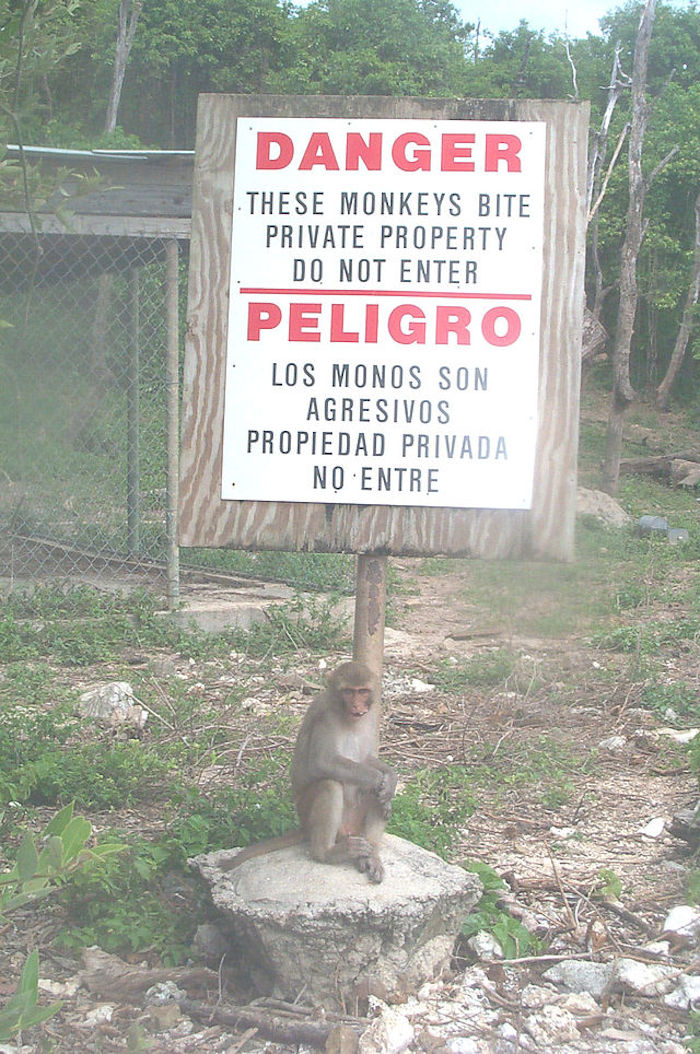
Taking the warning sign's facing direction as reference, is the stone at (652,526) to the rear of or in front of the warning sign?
to the rear

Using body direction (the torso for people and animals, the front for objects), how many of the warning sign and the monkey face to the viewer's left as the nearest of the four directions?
0

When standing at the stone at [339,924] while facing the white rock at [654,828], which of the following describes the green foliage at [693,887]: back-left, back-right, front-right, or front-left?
front-right

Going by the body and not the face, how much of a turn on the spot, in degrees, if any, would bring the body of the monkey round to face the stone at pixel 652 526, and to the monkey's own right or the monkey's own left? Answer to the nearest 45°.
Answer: approximately 135° to the monkey's own left

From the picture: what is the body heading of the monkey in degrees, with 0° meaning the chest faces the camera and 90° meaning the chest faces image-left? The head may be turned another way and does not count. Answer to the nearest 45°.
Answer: approximately 315°

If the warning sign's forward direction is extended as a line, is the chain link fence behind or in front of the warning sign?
behind

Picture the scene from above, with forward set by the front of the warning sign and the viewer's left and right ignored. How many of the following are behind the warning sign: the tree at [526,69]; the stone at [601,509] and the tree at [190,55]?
3

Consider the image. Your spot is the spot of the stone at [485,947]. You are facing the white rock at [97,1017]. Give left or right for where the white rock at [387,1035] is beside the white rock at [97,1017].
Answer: left

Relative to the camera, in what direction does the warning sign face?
facing the viewer

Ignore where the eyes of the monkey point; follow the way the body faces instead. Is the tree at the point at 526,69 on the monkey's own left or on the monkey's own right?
on the monkey's own left
